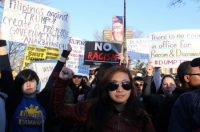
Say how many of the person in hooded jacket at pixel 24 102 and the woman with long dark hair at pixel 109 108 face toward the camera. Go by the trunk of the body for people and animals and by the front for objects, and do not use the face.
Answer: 2

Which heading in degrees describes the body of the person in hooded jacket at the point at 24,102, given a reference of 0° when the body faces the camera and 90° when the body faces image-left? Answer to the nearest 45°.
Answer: approximately 0°

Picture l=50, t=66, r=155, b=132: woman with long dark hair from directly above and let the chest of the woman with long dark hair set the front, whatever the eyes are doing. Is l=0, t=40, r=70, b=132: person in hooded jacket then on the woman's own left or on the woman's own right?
on the woman's own right

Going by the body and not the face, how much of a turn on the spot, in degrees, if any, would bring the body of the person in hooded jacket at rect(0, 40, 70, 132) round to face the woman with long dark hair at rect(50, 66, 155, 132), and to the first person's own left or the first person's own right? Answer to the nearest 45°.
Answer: approximately 45° to the first person's own left

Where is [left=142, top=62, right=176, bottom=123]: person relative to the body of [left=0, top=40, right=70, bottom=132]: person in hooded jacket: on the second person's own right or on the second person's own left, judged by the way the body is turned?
on the second person's own left

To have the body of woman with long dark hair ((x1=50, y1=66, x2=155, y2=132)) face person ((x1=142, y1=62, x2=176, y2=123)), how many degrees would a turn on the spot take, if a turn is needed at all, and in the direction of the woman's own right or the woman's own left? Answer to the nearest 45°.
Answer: approximately 135° to the woman's own left
